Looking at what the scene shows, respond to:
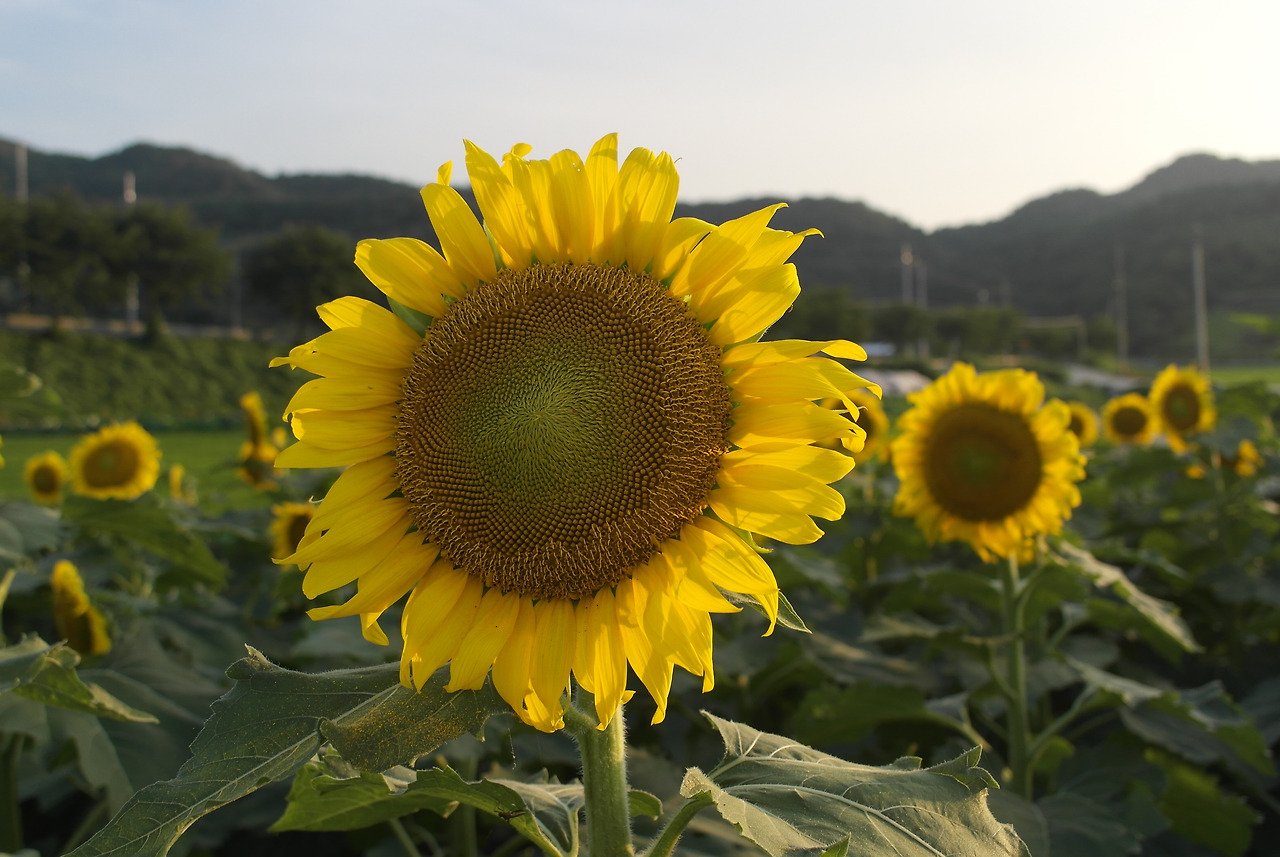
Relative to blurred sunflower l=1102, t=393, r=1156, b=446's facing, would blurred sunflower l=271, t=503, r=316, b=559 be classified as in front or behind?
in front

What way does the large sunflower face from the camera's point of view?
toward the camera

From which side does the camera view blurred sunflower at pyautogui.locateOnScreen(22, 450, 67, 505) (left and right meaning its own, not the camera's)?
front

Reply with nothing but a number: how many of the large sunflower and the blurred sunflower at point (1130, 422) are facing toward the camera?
2

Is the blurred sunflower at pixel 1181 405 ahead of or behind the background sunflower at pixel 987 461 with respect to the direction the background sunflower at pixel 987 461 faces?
behind

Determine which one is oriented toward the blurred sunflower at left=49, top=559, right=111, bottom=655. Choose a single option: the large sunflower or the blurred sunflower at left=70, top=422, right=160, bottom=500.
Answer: the blurred sunflower at left=70, top=422, right=160, bottom=500

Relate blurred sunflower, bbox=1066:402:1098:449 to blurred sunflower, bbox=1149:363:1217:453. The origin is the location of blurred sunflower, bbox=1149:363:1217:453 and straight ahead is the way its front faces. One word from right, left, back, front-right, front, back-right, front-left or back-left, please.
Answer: back-right

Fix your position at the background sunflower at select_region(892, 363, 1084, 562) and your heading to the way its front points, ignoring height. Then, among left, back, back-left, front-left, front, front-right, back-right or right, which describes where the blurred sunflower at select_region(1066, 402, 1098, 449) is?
back

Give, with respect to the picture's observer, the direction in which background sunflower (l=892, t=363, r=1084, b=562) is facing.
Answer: facing the viewer

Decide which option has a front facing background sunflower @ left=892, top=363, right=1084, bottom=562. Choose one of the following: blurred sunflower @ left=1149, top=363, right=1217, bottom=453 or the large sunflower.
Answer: the blurred sunflower

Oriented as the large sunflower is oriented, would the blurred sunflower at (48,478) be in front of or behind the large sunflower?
behind
